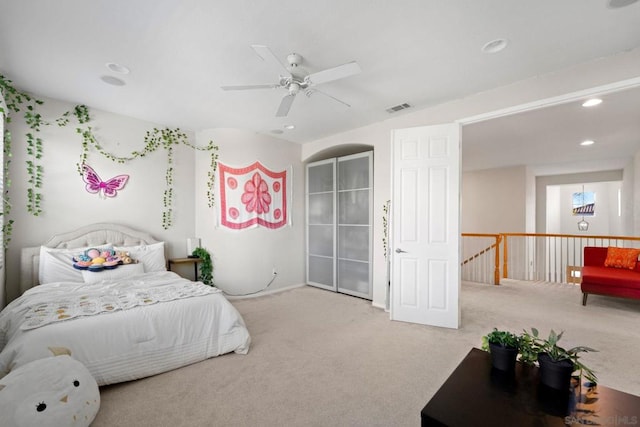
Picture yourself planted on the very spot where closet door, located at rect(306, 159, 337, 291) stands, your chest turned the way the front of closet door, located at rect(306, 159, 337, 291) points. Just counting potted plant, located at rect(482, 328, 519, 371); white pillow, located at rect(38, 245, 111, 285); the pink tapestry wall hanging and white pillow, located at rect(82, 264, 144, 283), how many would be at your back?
0

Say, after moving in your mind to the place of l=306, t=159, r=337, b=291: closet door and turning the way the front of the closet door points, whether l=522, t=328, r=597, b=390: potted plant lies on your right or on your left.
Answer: on your left

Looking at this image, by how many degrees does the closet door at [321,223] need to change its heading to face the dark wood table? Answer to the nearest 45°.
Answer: approximately 45° to its left

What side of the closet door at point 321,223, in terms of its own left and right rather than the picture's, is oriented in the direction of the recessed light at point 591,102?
left

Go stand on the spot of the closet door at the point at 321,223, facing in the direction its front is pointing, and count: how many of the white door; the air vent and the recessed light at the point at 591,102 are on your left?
3

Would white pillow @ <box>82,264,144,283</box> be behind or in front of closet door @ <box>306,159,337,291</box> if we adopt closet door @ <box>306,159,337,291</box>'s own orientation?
in front

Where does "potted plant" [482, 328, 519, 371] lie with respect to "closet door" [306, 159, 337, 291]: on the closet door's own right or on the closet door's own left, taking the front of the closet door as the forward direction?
on the closet door's own left

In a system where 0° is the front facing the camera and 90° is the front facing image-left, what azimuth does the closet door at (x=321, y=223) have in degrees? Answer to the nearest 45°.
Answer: approximately 45°

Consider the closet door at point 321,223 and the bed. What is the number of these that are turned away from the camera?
0

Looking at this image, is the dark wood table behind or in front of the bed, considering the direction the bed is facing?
in front

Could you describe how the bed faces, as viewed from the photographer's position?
facing the viewer and to the right of the viewer
